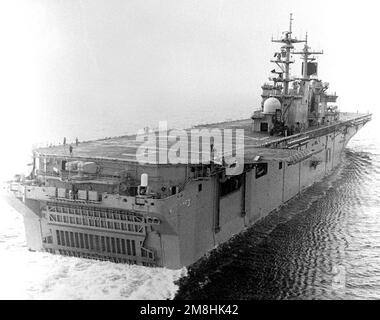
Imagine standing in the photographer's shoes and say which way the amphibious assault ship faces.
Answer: facing away from the viewer and to the right of the viewer
